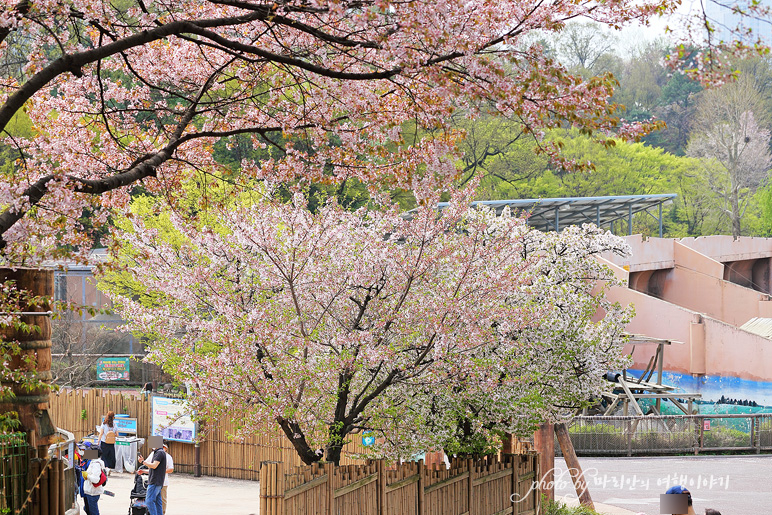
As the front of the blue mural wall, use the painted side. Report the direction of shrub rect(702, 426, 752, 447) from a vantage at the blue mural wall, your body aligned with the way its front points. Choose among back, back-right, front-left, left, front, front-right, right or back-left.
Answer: front

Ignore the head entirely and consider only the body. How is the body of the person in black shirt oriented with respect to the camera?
to the viewer's left

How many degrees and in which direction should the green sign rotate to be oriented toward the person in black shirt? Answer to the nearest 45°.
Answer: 0° — it already faces them

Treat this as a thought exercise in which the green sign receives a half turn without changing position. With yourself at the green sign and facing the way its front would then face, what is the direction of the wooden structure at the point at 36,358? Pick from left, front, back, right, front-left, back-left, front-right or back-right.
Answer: back

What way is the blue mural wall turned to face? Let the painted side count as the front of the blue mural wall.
toward the camera

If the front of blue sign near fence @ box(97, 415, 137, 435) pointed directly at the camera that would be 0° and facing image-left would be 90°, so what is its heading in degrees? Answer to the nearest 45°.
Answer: approximately 0°

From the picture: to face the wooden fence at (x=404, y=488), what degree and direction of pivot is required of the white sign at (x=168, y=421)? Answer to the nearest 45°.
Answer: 0° — it already faces it

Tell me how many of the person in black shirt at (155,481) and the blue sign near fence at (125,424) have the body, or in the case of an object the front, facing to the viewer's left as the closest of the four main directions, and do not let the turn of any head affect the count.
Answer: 1

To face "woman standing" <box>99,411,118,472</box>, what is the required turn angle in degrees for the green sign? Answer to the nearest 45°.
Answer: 0° — it already faces them

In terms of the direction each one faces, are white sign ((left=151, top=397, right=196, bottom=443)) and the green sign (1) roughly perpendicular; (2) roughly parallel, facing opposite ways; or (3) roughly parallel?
roughly parallel
